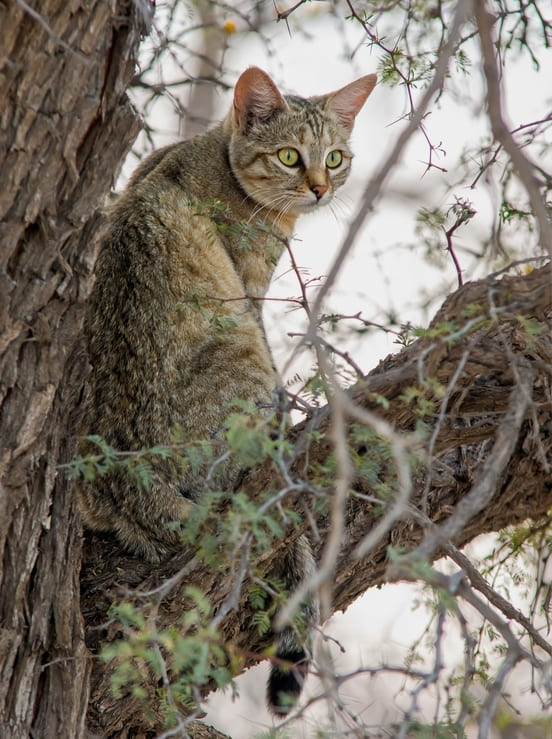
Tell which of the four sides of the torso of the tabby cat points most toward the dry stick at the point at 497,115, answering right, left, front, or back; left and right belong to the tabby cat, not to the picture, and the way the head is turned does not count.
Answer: right
